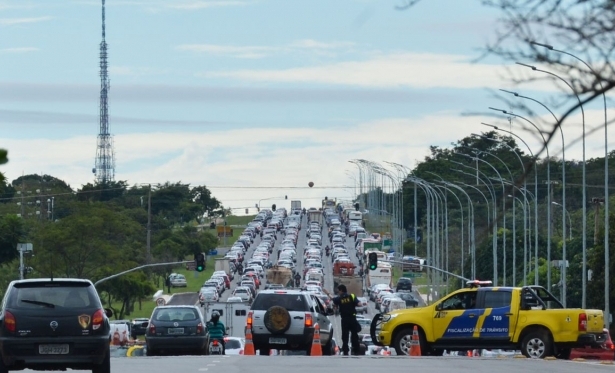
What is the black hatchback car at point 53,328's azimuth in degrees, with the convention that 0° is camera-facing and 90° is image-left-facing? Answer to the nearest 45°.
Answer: approximately 180°

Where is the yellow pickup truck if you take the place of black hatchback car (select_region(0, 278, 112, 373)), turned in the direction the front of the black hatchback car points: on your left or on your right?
on your right

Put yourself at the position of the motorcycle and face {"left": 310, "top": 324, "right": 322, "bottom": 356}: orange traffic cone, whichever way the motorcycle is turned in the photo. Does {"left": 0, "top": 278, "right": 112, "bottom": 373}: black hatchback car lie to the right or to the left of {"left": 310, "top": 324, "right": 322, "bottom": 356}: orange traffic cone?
right

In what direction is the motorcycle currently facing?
away from the camera

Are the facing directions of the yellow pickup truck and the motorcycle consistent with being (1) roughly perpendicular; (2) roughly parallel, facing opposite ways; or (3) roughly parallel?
roughly perpendicular

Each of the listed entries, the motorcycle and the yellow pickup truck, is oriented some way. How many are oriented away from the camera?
1

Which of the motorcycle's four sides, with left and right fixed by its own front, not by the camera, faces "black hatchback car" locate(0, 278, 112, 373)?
back

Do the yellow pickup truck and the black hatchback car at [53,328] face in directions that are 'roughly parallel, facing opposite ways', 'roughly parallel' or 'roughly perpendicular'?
roughly perpendicular

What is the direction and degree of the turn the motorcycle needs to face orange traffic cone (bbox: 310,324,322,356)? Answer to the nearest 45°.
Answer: approximately 135° to its right

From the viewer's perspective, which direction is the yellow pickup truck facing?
to the viewer's left
